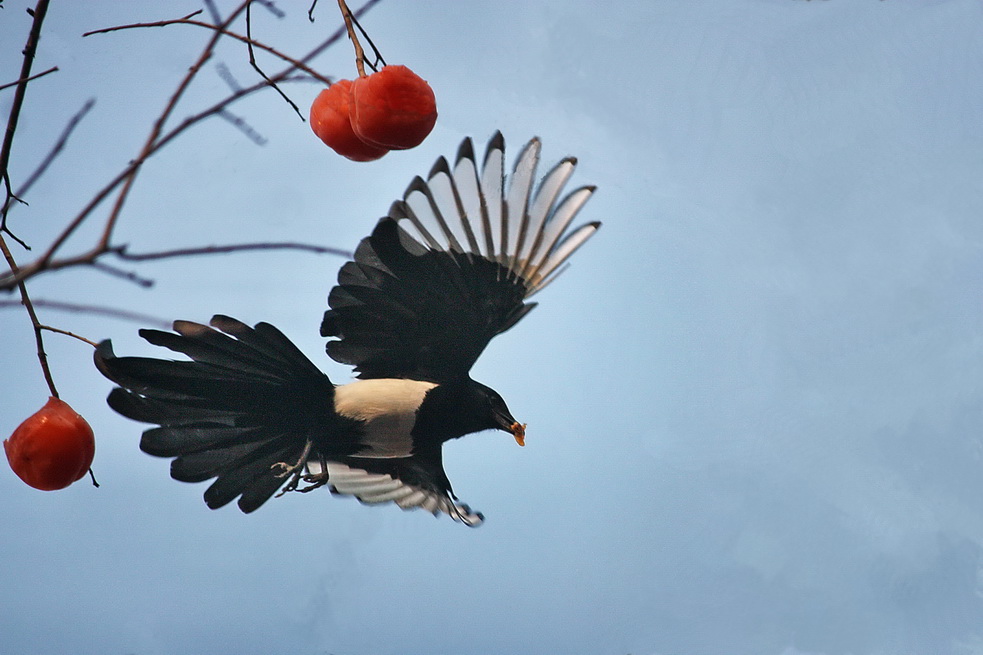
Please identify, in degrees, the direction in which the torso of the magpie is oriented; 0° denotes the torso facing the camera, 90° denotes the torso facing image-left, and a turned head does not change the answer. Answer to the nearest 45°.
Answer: approximately 270°
